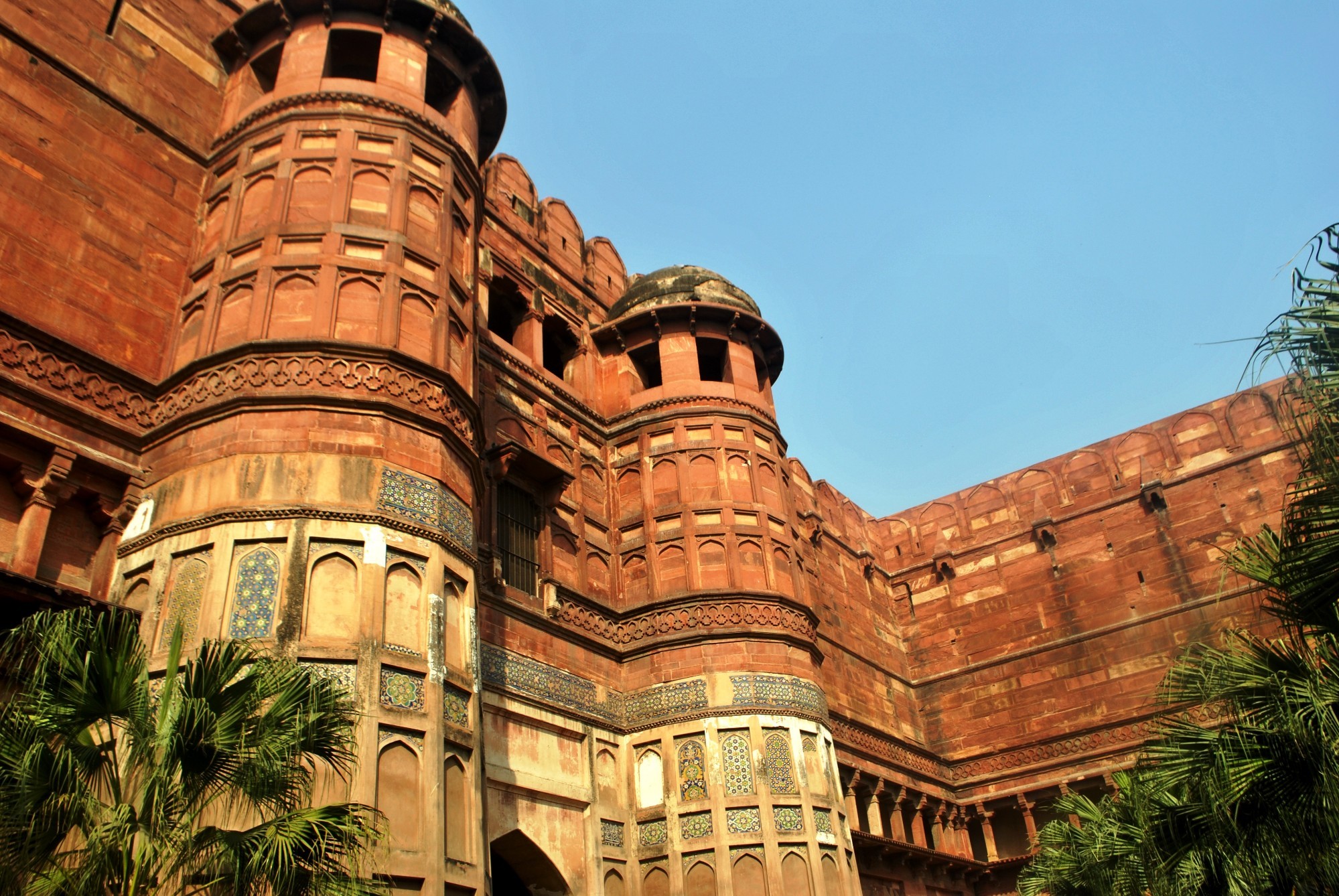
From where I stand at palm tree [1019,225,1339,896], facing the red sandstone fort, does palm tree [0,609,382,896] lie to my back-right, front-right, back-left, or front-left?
front-left

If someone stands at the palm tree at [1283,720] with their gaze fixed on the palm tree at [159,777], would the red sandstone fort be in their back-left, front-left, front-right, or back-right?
front-right

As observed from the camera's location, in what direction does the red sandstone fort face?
facing the viewer and to the right of the viewer

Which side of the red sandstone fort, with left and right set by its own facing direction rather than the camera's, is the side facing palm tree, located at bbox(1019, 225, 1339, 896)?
front
